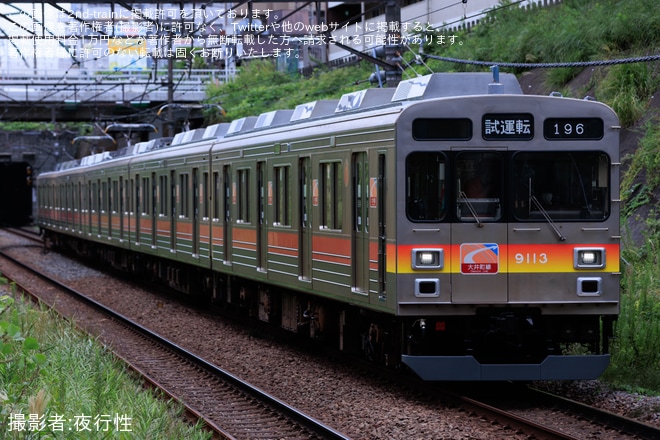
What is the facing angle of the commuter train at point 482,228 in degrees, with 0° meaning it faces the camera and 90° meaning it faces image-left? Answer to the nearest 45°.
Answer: approximately 315°

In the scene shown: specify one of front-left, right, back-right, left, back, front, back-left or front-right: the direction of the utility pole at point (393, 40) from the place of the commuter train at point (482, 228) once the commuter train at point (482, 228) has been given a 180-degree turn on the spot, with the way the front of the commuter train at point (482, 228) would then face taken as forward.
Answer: front-right
